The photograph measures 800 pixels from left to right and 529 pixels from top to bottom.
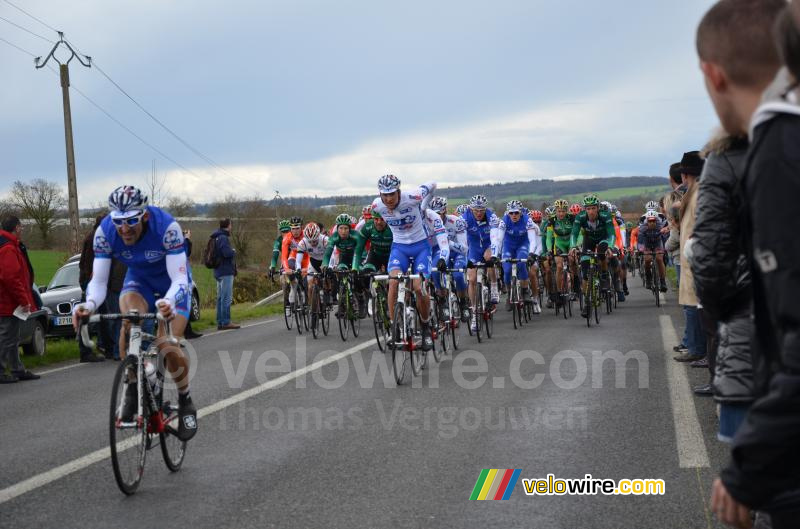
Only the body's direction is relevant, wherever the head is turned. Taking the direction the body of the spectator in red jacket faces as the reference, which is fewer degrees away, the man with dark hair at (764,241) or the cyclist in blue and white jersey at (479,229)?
the cyclist in blue and white jersey

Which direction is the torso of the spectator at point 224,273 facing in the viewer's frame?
to the viewer's right

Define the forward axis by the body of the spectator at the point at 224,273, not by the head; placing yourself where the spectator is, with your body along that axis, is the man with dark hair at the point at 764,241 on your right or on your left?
on your right

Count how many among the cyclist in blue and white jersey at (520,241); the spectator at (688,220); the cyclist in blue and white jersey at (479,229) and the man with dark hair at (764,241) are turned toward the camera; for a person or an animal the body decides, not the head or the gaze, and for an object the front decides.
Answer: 2

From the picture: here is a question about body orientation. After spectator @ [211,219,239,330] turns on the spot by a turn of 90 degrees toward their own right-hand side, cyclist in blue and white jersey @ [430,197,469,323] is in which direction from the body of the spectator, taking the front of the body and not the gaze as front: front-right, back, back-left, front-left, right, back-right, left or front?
front-left

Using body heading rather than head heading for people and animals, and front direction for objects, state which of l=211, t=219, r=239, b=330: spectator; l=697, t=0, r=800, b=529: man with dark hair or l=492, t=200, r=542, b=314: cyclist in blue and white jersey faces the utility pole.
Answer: the man with dark hair

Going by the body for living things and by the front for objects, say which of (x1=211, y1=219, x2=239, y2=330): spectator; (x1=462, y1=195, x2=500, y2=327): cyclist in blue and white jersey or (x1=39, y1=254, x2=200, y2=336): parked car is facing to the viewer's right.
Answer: the spectator

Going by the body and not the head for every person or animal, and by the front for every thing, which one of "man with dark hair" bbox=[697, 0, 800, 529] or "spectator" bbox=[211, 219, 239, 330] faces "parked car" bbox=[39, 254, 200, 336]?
the man with dark hair

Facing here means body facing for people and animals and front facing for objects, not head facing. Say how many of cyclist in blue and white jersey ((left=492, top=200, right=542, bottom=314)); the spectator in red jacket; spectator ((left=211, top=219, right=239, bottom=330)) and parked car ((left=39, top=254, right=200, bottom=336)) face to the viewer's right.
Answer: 2

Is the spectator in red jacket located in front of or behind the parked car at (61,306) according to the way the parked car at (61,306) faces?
in front

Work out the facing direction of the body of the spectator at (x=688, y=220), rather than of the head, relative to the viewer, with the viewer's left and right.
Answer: facing to the left of the viewer

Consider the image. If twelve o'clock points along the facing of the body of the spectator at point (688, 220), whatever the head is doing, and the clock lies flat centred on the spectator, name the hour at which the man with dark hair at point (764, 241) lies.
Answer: The man with dark hair is roughly at 9 o'clock from the spectator.
